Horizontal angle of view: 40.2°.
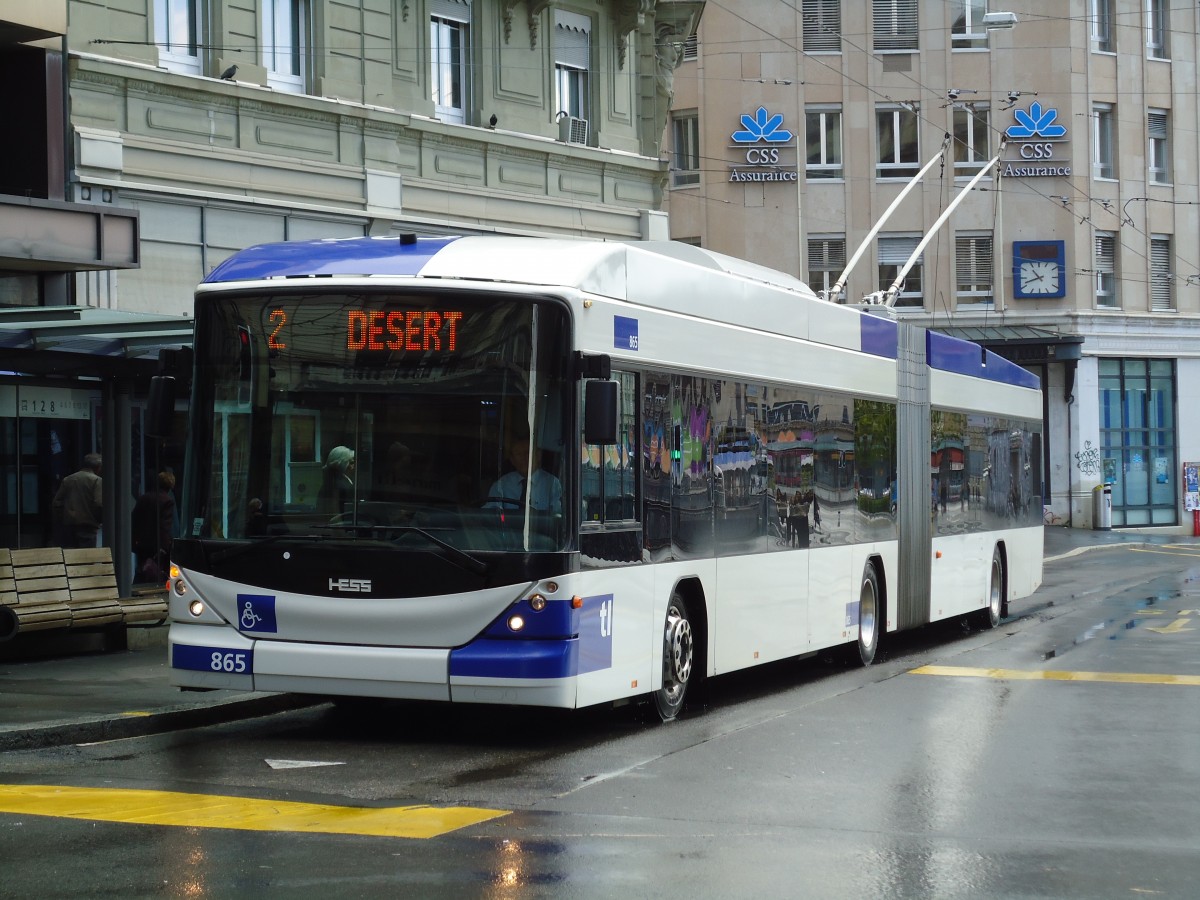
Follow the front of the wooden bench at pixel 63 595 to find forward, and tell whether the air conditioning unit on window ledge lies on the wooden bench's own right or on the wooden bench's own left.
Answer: on the wooden bench's own left

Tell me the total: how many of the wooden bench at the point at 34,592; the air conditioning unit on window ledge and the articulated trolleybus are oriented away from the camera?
0

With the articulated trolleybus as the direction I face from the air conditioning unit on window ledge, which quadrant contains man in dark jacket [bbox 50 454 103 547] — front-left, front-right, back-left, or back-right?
front-right

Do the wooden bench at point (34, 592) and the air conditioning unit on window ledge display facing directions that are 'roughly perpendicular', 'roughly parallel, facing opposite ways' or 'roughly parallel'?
roughly parallel

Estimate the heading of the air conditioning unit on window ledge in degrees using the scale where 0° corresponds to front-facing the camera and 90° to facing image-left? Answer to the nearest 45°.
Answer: approximately 315°

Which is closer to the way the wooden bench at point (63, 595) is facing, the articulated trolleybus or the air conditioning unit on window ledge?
the articulated trolleybus

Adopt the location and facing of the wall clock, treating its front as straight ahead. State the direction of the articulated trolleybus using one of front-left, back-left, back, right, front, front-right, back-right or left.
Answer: front

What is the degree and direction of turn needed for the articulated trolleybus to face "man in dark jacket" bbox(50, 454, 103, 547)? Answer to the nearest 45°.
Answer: approximately 90° to its right

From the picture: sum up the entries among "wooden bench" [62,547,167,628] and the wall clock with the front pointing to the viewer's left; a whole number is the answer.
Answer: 0

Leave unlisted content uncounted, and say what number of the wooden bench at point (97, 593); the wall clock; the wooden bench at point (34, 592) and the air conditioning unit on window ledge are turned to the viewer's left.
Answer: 0

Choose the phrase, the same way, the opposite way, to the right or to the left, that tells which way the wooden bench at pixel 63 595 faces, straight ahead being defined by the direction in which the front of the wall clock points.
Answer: to the left

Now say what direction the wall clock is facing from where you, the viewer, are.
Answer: facing the viewer

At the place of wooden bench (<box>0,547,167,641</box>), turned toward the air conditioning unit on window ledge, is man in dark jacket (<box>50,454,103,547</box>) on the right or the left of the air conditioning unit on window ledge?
left

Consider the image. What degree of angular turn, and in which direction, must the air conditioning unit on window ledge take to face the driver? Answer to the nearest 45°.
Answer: approximately 45° to its right

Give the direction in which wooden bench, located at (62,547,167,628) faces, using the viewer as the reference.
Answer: facing the viewer and to the right of the viewer

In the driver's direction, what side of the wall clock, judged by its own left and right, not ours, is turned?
front

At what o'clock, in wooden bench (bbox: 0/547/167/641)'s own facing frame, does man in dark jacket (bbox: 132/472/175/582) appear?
The man in dark jacket is roughly at 8 o'clock from the wooden bench.

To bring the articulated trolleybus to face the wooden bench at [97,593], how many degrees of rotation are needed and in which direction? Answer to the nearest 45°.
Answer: approximately 90° to its right

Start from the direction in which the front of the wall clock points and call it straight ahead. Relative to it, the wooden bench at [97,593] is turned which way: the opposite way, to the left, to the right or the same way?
to the left

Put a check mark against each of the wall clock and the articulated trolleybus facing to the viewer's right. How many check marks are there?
0
